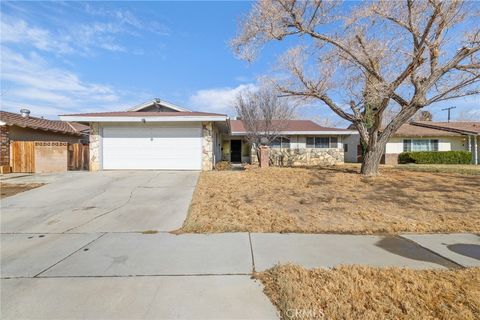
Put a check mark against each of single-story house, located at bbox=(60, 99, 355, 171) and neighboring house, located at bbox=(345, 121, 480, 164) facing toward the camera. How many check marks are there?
2

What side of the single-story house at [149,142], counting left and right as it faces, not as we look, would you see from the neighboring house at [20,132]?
right

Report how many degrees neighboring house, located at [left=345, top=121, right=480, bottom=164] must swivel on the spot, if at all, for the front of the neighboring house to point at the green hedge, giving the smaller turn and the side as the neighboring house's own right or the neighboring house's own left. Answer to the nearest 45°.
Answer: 0° — it already faces it

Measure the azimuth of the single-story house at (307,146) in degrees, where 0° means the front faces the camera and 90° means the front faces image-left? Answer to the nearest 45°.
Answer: approximately 0°

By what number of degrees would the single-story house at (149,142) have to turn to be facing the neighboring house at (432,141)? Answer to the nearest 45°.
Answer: approximately 90° to its left

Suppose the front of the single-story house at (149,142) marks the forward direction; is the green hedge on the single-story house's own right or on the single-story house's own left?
on the single-story house's own left

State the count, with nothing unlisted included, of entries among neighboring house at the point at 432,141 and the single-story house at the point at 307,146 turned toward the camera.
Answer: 2
